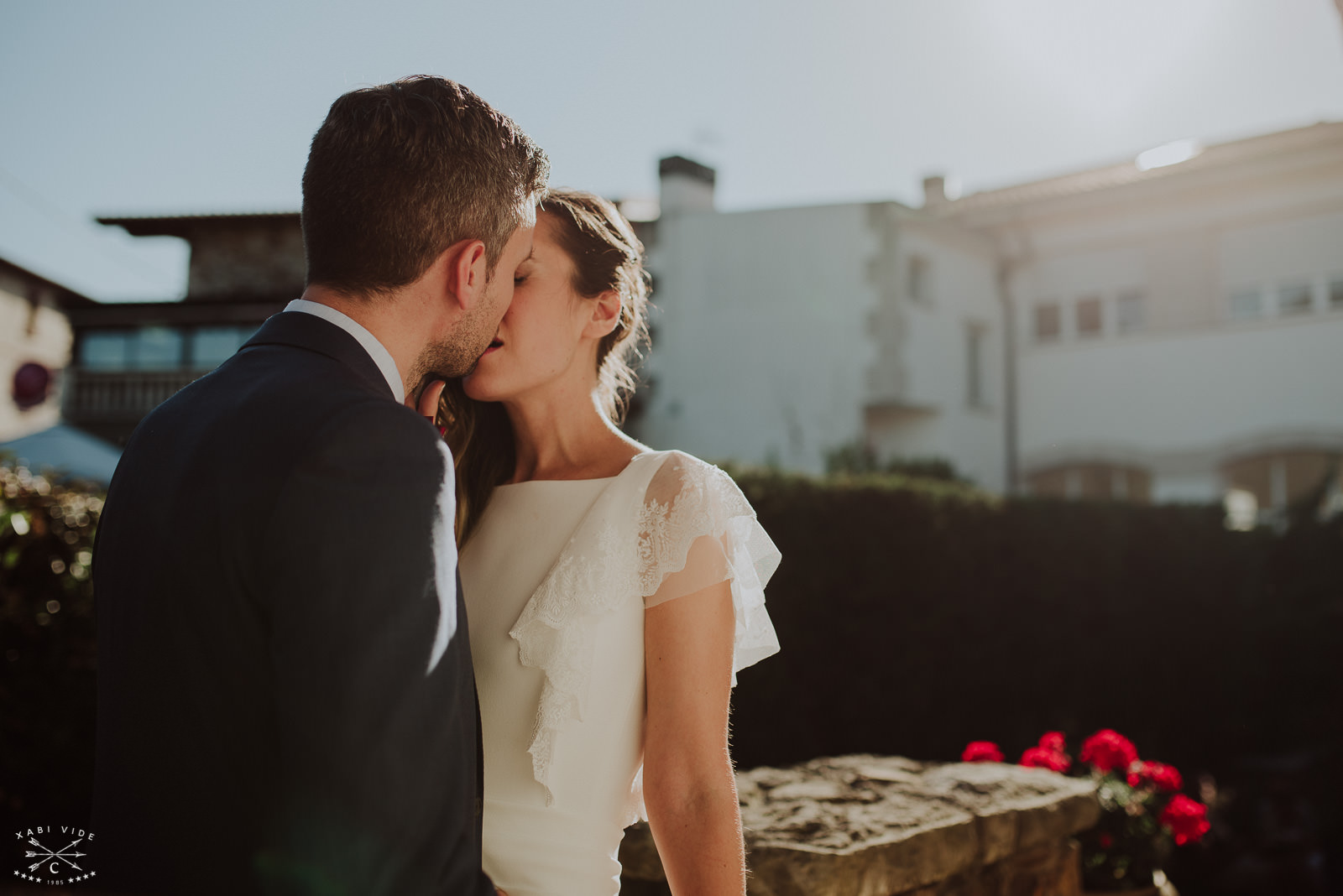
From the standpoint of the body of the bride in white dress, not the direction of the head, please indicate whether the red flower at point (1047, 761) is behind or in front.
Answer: behind

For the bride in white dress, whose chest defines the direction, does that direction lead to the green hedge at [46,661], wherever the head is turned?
no

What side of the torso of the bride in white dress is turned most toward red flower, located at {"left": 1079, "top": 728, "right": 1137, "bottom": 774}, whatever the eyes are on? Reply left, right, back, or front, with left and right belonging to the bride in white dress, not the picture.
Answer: back

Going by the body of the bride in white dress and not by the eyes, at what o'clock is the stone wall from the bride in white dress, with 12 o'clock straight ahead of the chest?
The stone wall is roughly at 6 o'clock from the bride in white dress.

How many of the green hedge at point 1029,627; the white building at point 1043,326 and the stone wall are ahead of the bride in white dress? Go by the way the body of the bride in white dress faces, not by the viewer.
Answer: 0

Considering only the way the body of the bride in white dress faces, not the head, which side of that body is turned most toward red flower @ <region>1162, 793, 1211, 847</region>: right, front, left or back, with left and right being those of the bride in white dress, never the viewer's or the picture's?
back

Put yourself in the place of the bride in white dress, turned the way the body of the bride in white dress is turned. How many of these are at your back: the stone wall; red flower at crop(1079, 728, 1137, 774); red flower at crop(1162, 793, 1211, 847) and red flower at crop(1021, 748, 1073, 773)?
4

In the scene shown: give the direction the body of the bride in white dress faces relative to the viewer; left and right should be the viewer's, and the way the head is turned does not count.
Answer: facing the viewer and to the left of the viewer

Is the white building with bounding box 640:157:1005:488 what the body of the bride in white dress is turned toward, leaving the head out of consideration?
no

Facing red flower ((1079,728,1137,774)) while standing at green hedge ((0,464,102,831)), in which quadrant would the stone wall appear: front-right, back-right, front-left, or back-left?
front-right

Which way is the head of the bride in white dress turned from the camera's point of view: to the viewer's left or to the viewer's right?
to the viewer's left

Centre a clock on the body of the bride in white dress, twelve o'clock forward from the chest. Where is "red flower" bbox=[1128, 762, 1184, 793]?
The red flower is roughly at 6 o'clock from the bride in white dress.

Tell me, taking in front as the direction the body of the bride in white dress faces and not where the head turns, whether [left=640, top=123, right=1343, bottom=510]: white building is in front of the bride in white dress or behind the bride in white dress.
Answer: behind
